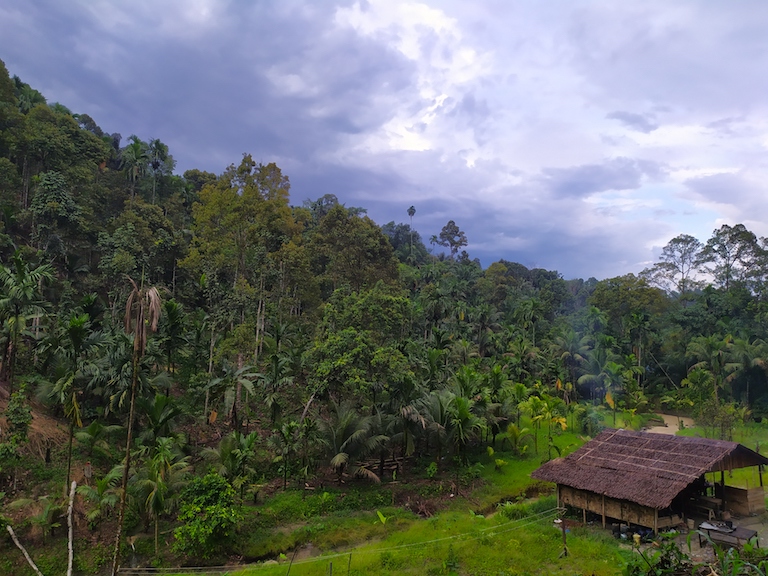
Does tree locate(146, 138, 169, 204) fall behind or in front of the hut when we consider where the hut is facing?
behind
